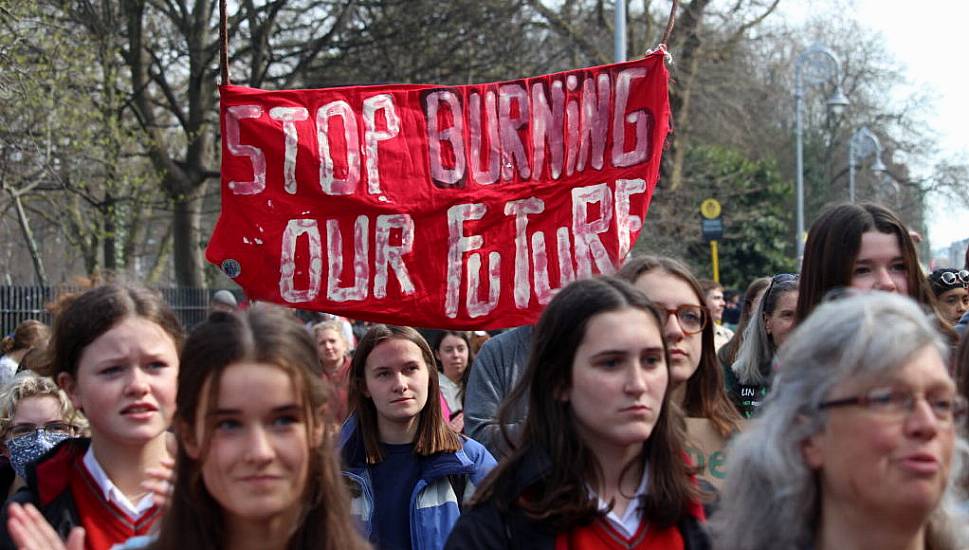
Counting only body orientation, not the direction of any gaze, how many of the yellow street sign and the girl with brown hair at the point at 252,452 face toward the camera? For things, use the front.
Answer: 2

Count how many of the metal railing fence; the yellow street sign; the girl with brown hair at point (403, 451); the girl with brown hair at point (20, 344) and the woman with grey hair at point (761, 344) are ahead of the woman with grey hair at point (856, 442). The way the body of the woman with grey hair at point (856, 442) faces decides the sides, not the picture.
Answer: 0

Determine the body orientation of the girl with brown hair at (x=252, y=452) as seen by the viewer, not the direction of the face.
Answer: toward the camera

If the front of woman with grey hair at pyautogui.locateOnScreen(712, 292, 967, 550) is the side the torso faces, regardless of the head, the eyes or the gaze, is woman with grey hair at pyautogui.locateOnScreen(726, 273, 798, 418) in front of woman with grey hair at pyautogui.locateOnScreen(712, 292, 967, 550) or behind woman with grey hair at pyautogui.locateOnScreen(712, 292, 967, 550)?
behind

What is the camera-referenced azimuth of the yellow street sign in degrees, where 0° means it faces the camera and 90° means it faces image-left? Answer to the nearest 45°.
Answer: approximately 0°

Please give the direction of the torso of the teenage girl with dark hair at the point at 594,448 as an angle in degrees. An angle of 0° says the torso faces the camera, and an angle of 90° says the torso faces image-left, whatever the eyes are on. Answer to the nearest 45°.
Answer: approximately 315°

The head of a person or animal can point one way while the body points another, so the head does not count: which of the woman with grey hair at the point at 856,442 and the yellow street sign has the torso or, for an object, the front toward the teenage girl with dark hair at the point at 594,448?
the yellow street sign

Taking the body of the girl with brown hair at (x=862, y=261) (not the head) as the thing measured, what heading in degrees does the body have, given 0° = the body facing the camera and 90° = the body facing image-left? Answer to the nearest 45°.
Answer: approximately 315°

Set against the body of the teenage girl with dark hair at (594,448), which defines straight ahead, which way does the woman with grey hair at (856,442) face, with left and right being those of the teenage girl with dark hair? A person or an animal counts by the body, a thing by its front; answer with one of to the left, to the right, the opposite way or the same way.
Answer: the same way

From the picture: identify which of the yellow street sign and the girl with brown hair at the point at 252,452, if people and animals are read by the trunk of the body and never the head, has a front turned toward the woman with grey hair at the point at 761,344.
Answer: the yellow street sign

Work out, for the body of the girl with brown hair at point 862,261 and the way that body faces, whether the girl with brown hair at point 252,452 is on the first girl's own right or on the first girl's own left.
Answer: on the first girl's own right

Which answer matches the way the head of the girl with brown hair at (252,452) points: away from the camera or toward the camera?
toward the camera

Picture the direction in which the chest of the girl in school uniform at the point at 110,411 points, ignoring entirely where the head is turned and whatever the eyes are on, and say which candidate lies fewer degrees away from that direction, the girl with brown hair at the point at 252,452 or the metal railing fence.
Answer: the girl with brown hair

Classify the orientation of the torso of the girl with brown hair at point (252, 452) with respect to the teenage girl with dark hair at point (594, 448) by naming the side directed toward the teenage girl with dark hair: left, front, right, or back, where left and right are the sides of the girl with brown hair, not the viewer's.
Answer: left

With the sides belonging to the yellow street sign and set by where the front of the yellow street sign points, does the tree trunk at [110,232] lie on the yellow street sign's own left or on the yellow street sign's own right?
on the yellow street sign's own right
